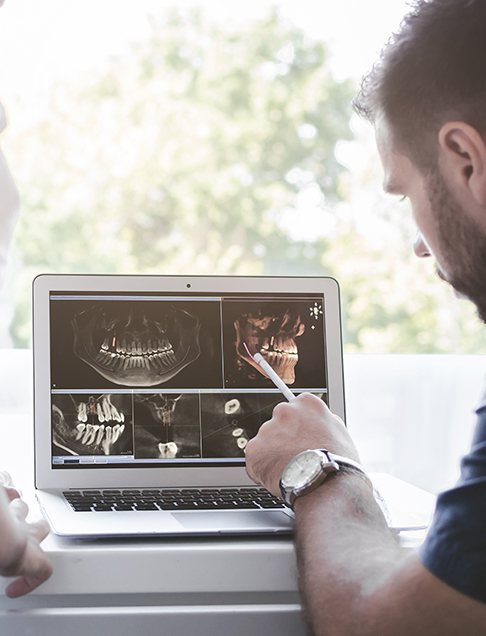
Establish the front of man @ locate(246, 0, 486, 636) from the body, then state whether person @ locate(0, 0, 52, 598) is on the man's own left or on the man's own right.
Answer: on the man's own left

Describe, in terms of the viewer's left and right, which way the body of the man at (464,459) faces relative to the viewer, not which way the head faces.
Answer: facing away from the viewer and to the left of the viewer

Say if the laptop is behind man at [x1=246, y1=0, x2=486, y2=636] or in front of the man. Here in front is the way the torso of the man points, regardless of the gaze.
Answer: in front
